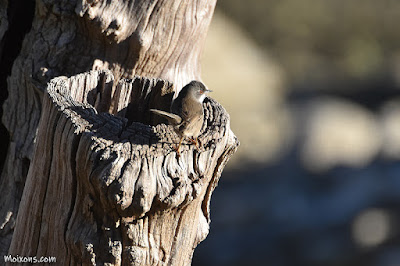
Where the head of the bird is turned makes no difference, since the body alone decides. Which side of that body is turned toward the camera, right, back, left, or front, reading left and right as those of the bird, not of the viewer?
right
